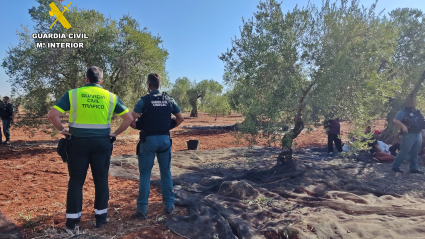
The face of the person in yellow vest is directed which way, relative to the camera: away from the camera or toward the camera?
away from the camera

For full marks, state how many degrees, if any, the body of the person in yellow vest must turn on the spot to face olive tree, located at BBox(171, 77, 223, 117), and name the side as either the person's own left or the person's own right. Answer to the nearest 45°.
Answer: approximately 45° to the person's own right

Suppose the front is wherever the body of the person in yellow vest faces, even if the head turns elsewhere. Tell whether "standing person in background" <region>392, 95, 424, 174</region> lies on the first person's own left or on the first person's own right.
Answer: on the first person's own right

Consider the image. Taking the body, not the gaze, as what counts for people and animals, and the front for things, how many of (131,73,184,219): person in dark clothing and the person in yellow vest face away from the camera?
2

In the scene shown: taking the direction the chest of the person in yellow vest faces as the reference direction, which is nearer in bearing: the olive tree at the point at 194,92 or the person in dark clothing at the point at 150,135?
the olive tree

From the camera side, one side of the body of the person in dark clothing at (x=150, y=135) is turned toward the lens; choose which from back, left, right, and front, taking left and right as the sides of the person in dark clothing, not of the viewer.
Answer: back

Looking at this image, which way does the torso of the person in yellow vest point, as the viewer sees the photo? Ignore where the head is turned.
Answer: away from the camera

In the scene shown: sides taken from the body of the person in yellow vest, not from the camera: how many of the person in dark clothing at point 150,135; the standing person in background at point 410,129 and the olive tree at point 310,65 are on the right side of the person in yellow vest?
3

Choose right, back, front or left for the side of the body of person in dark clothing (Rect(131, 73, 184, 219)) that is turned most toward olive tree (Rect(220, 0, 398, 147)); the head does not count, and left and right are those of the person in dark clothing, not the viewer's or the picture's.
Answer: right

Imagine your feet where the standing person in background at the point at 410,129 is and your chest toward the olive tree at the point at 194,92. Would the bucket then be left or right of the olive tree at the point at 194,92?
left
